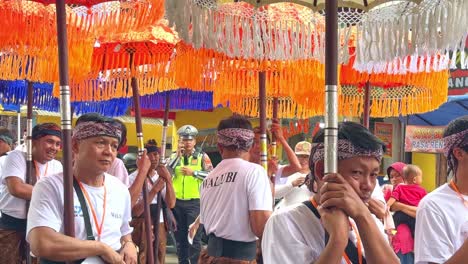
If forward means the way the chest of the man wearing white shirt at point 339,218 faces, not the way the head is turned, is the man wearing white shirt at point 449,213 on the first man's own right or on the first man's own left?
on the first man's own left

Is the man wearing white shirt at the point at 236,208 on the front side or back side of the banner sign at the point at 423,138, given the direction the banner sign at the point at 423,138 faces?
on the front side

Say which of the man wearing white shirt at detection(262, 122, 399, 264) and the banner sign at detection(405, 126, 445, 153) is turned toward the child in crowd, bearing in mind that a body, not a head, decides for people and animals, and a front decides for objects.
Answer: the banner sign

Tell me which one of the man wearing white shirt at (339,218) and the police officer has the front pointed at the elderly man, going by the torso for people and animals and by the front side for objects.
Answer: the police officer

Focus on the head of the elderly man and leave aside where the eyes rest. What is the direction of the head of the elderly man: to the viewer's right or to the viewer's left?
to the viewer's right

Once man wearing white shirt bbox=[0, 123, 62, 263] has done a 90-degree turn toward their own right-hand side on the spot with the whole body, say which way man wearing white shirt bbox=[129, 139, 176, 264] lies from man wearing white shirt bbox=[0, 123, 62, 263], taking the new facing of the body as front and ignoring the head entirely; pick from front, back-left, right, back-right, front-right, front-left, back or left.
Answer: back

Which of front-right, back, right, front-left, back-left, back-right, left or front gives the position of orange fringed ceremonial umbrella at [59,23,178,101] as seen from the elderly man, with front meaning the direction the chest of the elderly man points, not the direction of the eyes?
back-left

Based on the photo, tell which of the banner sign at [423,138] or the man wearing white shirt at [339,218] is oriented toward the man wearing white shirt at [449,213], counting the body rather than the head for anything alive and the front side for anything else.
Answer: the banner sign

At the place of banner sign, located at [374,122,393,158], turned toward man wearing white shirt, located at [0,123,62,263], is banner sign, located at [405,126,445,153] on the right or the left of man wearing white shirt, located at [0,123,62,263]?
left

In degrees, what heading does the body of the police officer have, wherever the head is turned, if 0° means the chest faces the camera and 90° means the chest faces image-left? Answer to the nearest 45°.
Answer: approximately 0°

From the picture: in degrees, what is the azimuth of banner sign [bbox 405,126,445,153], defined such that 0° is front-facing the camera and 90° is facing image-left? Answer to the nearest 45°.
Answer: approximately 0°

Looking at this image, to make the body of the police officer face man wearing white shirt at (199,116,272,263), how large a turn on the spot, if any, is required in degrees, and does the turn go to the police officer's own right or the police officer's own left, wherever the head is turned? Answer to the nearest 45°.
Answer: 0° — they already face them

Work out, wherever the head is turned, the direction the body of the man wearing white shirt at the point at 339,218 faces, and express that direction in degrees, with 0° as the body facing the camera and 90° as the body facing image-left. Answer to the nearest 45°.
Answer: approximately 315°

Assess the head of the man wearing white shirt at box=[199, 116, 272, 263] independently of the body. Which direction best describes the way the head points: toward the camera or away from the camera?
away from the camera

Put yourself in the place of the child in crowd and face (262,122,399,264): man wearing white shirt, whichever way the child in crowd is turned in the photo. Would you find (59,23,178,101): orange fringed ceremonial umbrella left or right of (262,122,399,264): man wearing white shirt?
right

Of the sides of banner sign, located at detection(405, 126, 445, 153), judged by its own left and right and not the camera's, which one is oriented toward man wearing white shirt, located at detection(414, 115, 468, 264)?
front

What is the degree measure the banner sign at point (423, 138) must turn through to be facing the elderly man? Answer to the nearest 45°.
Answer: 0° — it already faces them

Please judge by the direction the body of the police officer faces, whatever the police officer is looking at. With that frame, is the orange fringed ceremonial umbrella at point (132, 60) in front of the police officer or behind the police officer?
in front
